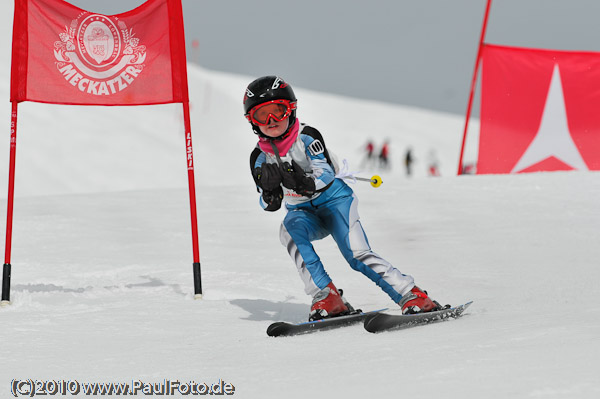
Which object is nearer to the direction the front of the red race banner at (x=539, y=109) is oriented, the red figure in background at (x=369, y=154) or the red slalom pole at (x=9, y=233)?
the red slalom pole

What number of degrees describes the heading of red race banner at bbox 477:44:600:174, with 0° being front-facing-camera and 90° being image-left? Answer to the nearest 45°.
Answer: approximately 0°

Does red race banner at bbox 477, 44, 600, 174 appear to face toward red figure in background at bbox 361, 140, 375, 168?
no

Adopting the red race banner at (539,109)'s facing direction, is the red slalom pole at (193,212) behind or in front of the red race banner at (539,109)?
in front

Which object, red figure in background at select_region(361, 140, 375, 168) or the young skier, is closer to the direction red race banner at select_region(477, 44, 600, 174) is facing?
the young skier

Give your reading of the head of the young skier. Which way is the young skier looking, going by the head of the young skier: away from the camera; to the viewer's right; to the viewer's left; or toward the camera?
toward the camera

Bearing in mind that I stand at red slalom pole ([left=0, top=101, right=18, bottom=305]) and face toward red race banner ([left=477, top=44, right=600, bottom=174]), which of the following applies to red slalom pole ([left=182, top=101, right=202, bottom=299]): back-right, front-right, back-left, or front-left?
front-right

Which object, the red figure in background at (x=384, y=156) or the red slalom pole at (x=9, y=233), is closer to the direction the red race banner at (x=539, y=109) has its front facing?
the red slalom pole

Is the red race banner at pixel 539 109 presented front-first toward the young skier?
yes

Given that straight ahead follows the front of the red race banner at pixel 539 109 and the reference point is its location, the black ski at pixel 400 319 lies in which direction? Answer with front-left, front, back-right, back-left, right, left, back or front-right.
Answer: front

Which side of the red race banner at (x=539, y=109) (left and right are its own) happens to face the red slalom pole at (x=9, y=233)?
front

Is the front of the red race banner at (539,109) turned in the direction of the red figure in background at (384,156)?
no
